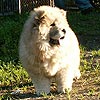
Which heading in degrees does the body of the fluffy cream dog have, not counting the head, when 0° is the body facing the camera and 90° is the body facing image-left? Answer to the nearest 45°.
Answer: approximately 0°
